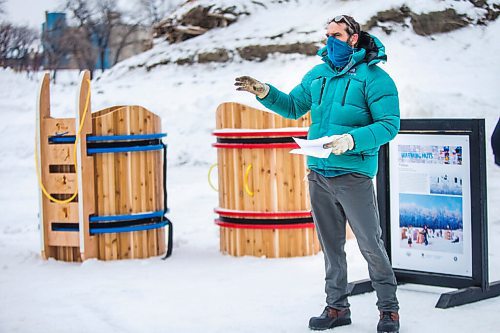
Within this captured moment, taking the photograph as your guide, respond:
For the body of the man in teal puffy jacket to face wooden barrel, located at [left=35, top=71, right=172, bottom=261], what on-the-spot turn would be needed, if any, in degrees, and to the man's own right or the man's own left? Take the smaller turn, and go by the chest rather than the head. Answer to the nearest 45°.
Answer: approximately 90° to the man's own right

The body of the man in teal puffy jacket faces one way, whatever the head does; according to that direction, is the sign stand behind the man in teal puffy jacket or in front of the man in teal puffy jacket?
behind

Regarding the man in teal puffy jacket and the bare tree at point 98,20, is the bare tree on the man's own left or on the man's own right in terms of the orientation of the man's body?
on the man's own right

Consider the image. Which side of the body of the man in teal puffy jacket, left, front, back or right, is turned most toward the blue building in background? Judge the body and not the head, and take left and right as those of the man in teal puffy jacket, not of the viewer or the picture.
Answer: right

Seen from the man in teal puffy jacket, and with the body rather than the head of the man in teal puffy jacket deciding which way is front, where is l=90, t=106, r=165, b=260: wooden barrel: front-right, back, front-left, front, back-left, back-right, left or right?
right

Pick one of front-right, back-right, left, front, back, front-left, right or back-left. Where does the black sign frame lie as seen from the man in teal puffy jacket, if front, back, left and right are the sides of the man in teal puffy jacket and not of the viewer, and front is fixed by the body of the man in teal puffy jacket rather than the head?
back

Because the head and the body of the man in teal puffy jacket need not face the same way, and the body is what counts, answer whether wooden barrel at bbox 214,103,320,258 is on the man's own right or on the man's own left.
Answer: on the man's own right

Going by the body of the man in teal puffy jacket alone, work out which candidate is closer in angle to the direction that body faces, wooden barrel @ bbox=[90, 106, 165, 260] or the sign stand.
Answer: the wooden barrel

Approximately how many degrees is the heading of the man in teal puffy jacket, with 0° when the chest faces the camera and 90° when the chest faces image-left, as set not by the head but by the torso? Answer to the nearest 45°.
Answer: approximately 45°

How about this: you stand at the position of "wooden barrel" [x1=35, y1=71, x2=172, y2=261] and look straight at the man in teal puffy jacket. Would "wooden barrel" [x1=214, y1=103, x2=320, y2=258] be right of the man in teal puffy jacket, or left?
left
